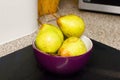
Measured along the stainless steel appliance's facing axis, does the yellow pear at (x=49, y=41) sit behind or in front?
in front

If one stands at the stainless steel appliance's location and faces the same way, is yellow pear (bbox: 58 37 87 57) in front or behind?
in front

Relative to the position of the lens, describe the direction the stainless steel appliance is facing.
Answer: facing the viewer and to the left of the viewer
